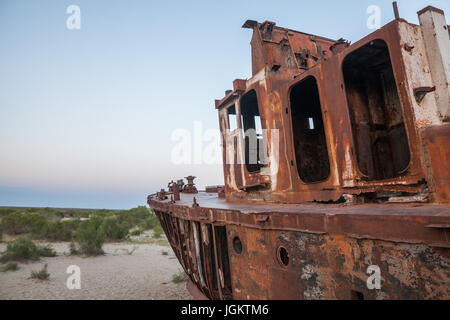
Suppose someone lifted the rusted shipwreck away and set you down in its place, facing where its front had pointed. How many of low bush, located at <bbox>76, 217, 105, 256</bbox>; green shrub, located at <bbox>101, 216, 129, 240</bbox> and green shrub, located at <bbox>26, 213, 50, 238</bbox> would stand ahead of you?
3

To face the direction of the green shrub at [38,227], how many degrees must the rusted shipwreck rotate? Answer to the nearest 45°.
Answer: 0° — it already faces it

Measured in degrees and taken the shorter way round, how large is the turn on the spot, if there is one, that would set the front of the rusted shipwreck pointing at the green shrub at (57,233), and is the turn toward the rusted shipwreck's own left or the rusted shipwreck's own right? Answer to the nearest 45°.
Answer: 0° — it already faces it

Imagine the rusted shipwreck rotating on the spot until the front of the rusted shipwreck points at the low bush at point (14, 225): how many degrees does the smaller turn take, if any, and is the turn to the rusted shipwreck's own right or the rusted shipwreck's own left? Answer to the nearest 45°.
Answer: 0° — it already faces it

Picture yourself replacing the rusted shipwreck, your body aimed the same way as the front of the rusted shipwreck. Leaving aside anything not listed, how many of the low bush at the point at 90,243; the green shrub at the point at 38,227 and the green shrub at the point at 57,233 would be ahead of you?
3

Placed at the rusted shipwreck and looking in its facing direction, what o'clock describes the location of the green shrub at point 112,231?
The green shrub is roughly at 12 o'clock from the rusted shipwreck.

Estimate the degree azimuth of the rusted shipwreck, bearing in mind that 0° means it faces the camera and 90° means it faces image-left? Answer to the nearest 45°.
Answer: approximately 135°
